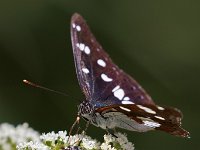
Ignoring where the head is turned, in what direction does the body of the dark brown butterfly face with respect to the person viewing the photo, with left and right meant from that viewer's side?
facing to the left of the viewer
